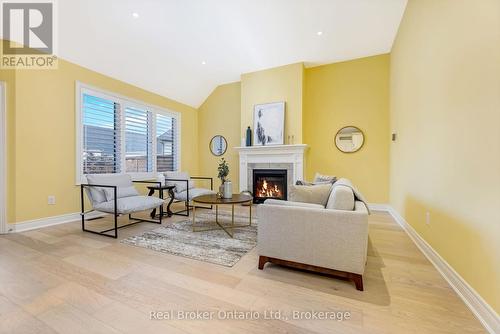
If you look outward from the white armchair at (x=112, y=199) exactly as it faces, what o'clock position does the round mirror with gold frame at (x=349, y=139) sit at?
The round mirror with gold frame is roughly at 11 o'clock from the white armchair.

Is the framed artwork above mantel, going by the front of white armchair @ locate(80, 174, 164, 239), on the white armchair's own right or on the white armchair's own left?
on the white armchair's own left

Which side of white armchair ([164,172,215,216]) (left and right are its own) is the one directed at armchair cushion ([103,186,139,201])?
right

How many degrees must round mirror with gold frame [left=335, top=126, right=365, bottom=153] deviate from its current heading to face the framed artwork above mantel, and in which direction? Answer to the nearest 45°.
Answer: approximately 90° to its right

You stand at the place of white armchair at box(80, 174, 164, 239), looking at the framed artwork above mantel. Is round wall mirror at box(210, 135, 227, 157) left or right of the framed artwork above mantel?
left

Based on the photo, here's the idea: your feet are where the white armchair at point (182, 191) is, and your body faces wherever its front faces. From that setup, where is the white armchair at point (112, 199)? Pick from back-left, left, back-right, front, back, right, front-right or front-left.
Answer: right

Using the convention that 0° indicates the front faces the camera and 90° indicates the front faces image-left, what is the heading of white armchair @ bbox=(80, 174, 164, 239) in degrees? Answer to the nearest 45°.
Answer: approximately 315°

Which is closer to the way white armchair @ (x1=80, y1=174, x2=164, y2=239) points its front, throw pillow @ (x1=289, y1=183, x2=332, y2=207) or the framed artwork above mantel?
the throw pillow

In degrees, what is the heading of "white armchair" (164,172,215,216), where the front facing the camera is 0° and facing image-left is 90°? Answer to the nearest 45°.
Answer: approximately 315°
